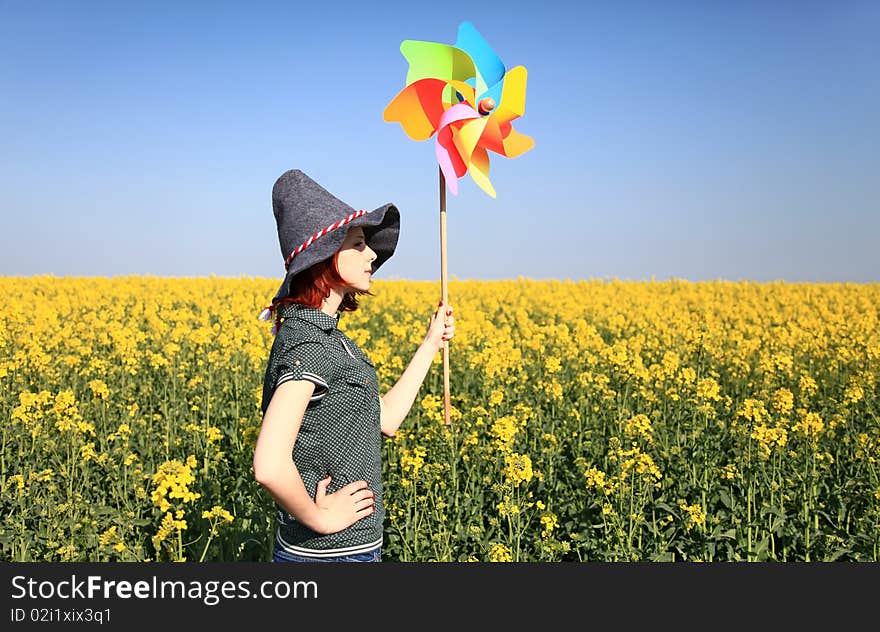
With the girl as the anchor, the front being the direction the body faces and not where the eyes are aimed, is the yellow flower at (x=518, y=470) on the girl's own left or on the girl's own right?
on the girl's own left

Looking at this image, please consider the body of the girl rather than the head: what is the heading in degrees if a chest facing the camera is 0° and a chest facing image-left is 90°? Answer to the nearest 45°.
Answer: approximately 270°

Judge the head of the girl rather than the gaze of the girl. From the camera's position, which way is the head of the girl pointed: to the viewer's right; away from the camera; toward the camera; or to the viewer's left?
to the viewer's right
